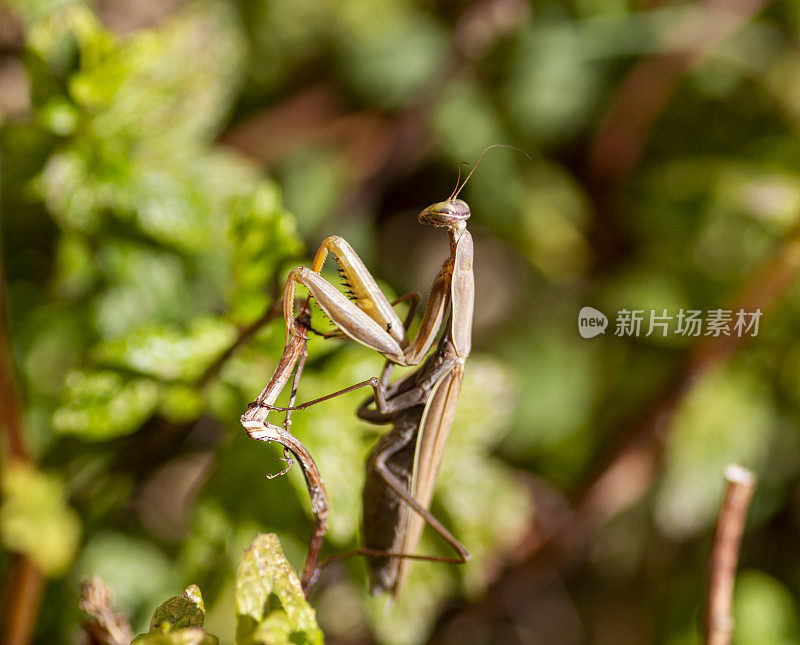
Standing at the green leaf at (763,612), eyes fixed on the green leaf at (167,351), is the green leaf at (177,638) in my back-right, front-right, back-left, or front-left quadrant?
front-left

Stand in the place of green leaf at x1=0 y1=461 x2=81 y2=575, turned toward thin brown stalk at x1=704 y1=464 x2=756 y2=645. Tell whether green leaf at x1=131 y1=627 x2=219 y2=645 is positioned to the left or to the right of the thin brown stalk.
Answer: right

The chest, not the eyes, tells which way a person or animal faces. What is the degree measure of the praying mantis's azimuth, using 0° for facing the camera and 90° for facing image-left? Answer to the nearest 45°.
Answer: approximately 90°
